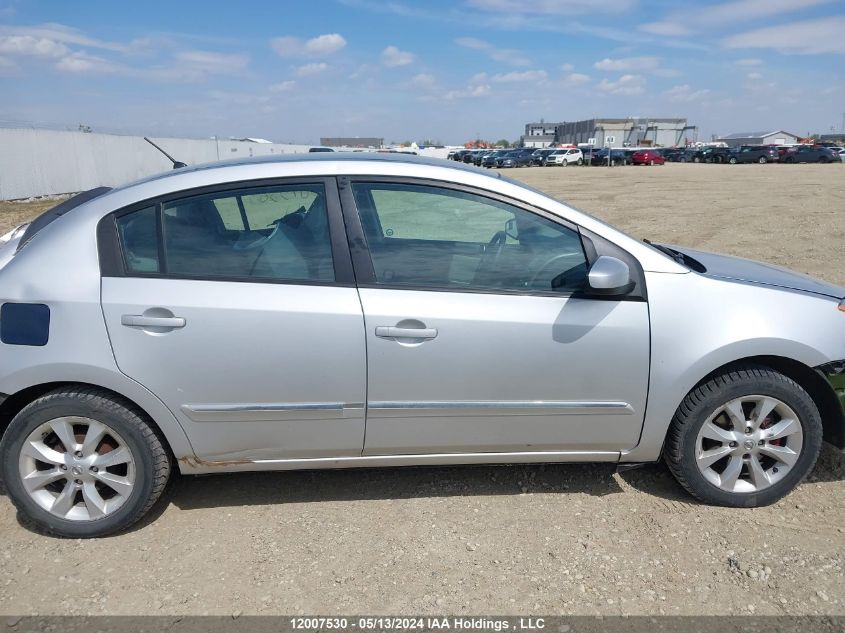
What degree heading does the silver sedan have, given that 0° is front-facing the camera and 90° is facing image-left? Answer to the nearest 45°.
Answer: approximately 270°

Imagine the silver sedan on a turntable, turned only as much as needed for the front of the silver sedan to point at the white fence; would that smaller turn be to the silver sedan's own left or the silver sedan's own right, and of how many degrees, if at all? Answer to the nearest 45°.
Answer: approximately 135° to the silver sedan's own left
